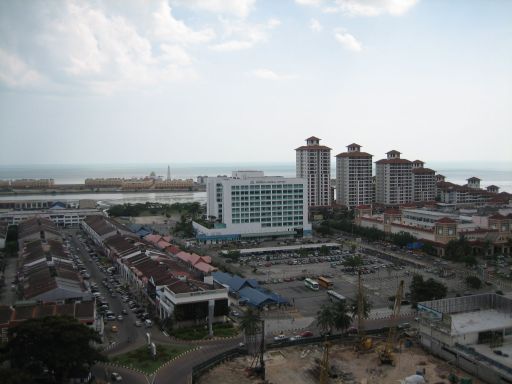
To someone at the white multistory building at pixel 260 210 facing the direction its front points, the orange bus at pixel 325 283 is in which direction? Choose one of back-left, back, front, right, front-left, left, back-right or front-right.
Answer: front

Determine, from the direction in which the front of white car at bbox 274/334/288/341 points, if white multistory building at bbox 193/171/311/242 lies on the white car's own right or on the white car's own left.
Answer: on the white car's own right

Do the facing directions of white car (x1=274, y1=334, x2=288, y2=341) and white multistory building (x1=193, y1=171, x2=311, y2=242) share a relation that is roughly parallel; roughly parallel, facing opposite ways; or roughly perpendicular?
roughly perpendicular

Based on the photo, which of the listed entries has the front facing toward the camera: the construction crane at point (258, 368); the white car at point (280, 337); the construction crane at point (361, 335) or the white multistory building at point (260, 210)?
the white multistory building

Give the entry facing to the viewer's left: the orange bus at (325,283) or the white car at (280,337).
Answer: the white car

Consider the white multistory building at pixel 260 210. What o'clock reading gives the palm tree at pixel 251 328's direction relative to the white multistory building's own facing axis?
The palm tree is roughly at 12 o'clock from the white multistory building.

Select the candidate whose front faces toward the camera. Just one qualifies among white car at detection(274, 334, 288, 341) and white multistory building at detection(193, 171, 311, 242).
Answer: the white multistory building

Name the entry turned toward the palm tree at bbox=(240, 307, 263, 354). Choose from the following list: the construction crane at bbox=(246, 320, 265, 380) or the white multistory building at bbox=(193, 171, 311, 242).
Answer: the white multistory building

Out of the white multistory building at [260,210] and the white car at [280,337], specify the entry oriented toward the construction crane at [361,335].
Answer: the white multistory building

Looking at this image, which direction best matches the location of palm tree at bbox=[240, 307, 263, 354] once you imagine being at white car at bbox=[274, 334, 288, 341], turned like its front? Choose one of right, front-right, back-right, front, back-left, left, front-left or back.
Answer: front-left
